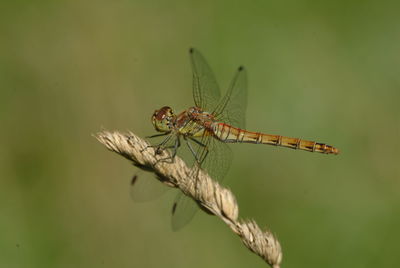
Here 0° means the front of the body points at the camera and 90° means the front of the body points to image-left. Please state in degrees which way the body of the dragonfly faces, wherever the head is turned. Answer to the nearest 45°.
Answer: approximately 90°
